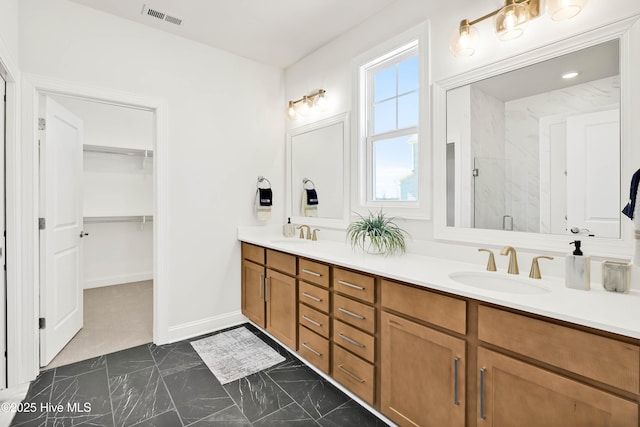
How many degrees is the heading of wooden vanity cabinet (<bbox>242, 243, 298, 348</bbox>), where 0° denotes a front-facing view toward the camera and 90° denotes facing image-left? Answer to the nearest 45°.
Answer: approximately 45°

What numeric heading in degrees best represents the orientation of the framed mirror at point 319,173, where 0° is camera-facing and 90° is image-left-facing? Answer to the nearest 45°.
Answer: approximately 45°

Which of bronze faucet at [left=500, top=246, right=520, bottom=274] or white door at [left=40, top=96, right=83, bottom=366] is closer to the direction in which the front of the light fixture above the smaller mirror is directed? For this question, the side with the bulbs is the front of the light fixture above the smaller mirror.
the white door

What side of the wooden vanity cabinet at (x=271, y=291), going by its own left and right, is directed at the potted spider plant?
left

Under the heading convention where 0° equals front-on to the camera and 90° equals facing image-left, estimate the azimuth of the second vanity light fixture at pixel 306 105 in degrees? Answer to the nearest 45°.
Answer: approximately 45°

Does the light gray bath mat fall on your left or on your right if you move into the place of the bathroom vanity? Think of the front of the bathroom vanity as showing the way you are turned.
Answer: on your right

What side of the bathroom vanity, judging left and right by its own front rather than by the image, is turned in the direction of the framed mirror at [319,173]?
right
